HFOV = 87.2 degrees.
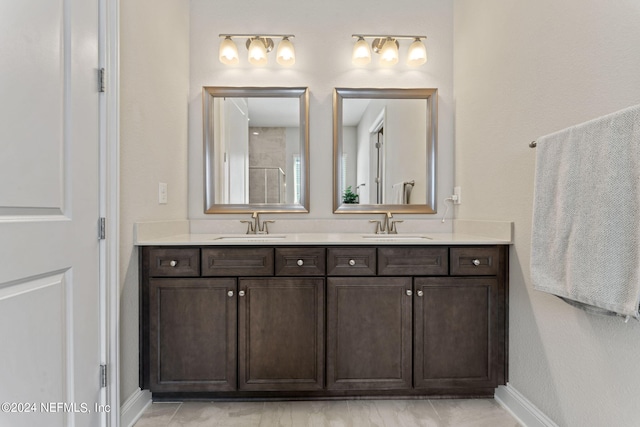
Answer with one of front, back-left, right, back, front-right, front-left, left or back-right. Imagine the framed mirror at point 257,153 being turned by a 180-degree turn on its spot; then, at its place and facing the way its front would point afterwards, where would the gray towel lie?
back-right

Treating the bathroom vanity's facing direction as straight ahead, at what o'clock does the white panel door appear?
The white panel door is roughly at 2 o'clock from the bathroom vanity.

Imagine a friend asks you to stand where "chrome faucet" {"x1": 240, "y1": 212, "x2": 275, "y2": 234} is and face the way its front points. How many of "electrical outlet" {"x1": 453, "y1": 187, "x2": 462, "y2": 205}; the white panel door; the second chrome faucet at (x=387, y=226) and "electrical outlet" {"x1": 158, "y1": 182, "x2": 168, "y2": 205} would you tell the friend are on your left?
2

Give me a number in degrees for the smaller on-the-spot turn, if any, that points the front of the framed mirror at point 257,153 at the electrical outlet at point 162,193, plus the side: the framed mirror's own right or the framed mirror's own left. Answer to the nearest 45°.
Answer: approximately 45° to the framed mirror's own right

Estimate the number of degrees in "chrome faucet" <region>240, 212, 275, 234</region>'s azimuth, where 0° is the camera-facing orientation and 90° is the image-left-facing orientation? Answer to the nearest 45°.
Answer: approximately 0°
